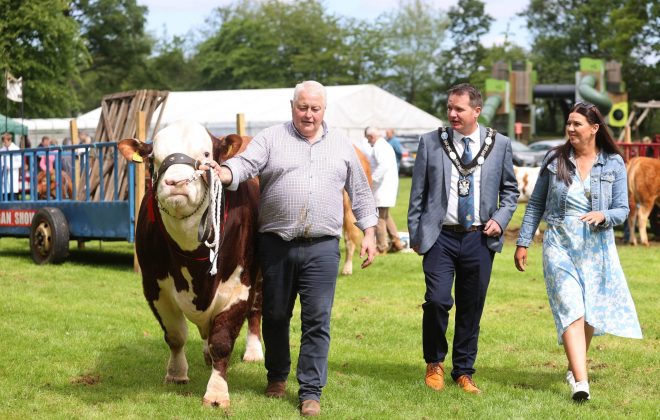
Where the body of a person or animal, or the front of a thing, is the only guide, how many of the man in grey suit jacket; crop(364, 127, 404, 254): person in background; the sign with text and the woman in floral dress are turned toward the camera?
3

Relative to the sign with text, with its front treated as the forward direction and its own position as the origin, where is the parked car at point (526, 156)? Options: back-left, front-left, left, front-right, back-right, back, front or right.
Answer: back-left

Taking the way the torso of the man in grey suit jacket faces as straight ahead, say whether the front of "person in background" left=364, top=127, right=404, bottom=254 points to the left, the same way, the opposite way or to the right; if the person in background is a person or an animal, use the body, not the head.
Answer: to the right

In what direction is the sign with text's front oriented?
toward the camera

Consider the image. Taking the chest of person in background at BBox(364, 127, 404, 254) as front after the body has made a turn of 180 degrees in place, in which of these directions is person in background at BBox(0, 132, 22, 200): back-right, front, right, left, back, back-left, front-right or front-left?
back

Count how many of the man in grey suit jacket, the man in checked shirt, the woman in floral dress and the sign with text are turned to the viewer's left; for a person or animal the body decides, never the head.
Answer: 0

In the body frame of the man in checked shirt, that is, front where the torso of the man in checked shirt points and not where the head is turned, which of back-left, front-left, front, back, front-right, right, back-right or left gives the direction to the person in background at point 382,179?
back

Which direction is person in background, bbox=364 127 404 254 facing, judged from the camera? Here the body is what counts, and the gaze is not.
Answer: to the viewer's left

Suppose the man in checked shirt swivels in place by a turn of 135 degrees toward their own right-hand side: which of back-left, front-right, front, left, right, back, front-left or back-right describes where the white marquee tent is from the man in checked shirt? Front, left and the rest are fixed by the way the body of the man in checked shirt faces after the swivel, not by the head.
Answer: front-right

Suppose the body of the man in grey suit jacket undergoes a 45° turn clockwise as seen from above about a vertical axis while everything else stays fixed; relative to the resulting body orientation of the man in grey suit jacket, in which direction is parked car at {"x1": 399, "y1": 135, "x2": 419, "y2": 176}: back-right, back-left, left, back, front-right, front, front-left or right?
back-right

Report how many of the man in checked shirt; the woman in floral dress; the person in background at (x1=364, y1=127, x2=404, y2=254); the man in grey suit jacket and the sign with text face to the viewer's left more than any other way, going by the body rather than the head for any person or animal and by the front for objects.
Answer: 1

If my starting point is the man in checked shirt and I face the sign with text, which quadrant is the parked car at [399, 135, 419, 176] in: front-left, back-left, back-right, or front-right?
front-right

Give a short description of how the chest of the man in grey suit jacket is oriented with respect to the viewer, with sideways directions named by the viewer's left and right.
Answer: facing the viewer

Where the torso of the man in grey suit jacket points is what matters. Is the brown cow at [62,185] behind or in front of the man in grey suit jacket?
behind
